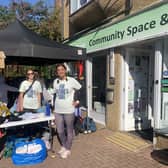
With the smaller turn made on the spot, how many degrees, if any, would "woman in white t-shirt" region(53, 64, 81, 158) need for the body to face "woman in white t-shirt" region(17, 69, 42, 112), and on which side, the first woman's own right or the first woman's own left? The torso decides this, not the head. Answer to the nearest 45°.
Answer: approximately 135° to the first woman's own right

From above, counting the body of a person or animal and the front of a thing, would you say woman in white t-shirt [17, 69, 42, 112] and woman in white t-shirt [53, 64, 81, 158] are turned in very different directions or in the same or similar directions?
same or similar directions

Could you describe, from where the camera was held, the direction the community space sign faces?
facing the viewer and to the left of the viewer

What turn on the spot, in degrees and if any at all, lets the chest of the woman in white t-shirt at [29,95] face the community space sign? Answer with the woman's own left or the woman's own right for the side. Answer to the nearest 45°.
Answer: approximately 90° to the woman's own left

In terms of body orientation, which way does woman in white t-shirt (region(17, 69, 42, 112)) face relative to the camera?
toward the camera

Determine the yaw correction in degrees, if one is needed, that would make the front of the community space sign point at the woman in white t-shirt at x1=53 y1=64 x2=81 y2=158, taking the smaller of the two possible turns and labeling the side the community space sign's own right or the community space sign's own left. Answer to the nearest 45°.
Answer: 0° — it already faces them

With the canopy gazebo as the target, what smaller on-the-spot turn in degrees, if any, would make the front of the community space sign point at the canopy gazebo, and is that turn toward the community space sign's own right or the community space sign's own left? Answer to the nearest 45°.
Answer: approximately 45° to the community space sign's own right

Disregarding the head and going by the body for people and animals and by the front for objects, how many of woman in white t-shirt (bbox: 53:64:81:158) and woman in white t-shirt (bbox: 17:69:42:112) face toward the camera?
2

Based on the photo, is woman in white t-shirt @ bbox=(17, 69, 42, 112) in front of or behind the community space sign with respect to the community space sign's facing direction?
in front

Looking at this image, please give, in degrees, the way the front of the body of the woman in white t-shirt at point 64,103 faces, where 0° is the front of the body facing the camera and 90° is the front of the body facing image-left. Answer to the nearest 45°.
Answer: approximately 0°
